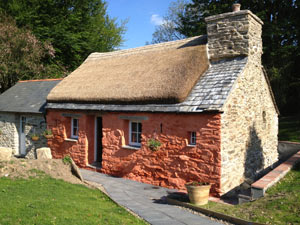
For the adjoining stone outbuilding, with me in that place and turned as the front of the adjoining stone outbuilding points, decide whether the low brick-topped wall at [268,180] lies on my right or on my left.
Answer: on my left

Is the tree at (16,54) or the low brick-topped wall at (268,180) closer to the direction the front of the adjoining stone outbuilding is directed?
the low brick-topped wall

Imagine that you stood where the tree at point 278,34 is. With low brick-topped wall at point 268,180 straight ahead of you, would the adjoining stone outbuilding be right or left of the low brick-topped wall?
right

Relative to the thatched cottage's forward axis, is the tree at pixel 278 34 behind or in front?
behind

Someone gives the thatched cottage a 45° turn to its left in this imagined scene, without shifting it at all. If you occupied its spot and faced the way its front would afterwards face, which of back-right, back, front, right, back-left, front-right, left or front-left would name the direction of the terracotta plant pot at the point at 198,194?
front

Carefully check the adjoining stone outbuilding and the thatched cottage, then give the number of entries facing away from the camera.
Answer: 0

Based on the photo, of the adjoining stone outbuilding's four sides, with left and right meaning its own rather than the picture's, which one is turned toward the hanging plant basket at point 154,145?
left

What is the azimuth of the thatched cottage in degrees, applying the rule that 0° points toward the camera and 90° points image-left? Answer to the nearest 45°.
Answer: approximately 45°

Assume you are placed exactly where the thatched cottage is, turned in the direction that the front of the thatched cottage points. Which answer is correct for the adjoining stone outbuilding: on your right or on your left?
on your right

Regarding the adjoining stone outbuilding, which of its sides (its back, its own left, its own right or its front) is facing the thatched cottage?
left
